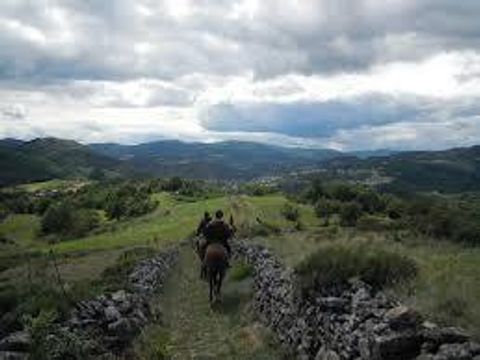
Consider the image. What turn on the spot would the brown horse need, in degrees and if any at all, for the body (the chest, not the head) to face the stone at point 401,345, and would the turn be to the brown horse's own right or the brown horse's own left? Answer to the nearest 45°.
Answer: approximately 180°

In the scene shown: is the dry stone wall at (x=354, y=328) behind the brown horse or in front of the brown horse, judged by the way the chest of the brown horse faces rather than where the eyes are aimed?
behind

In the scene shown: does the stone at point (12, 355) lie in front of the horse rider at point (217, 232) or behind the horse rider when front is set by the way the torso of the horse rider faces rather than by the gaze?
behind

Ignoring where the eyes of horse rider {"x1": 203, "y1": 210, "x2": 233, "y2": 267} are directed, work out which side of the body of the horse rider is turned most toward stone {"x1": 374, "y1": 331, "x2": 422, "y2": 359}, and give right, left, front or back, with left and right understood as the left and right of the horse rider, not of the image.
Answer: back

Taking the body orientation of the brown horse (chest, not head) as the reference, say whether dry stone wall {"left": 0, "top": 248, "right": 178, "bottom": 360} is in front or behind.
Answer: behind

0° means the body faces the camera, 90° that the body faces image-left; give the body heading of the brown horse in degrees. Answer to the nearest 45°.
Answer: approximately 180°

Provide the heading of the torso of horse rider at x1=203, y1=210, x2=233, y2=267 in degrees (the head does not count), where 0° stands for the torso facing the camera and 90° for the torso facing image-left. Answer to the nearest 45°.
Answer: approximately 180°
